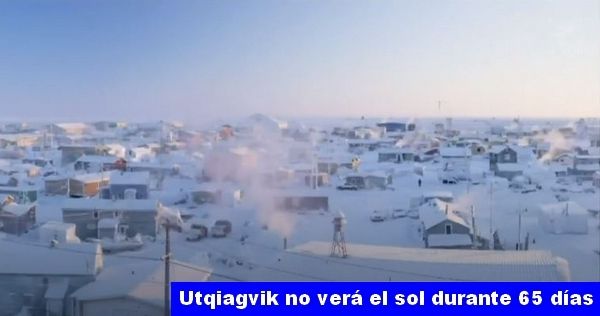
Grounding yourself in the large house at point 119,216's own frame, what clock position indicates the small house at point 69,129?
the small house at point 69,129 is roughly at 6 o'clock from the large house at point 119,216.

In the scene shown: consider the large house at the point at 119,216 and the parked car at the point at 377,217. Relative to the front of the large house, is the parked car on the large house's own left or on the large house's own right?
on the large house's own left

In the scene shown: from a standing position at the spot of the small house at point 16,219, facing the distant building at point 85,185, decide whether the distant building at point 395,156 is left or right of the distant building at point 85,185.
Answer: right

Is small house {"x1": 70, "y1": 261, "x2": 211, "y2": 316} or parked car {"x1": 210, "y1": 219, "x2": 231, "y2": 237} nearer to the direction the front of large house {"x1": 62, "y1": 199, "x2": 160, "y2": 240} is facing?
the small house

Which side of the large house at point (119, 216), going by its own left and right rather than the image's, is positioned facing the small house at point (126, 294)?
front

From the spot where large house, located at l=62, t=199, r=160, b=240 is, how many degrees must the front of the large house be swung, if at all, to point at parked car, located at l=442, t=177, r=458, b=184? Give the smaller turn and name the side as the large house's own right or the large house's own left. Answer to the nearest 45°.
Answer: approximately 135° to the large house's own left

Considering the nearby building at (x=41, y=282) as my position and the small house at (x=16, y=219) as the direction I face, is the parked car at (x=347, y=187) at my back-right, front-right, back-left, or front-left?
front-right

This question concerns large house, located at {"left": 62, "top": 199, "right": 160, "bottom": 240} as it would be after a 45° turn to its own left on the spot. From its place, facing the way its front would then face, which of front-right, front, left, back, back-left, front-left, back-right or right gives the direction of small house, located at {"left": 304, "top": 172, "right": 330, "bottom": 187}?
left

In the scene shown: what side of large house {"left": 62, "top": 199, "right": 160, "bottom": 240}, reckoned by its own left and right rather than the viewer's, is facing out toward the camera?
front

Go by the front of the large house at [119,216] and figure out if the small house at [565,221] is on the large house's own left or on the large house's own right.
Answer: on the large house's own left

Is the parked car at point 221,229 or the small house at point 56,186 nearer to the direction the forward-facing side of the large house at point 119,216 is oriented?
the parked car

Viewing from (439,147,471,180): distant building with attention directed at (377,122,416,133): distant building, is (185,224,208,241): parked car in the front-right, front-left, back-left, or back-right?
back-left

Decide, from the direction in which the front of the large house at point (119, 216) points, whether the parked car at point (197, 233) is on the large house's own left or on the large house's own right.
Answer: on the large house's own left

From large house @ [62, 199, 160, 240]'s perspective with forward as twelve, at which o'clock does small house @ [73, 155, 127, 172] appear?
small house @ [73, 155, 127, 172] is roughly at 6 o'clock from large house @ [62, 199, 160, 240].

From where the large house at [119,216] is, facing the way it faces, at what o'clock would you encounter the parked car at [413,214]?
The parked car is roughly at 9 o'clock from the large house.

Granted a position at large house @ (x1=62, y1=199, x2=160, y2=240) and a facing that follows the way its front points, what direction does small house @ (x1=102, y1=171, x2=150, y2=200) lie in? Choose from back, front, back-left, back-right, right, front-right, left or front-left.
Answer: back

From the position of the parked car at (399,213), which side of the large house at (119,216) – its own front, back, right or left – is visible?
left
